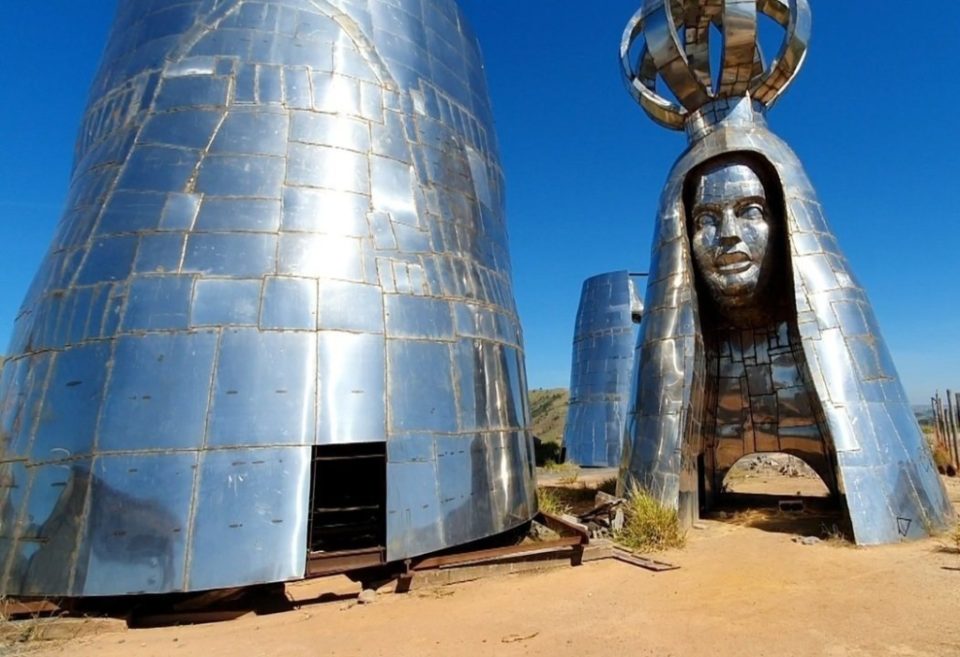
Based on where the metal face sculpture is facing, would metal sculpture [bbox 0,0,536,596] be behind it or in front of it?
in front

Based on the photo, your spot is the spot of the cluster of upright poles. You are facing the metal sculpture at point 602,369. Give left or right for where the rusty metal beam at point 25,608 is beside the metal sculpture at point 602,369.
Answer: left

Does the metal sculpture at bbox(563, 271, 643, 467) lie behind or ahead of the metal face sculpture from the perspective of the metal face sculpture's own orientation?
behind

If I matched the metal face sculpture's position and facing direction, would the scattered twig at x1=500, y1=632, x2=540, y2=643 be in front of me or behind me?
in front

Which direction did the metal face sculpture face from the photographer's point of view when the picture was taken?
facing the viewer

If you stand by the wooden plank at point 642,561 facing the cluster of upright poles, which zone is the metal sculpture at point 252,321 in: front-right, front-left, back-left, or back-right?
back-left

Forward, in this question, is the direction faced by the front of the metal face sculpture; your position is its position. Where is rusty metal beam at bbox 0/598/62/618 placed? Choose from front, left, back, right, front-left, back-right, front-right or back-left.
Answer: front-right

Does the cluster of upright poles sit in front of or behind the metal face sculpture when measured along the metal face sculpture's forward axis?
behind
